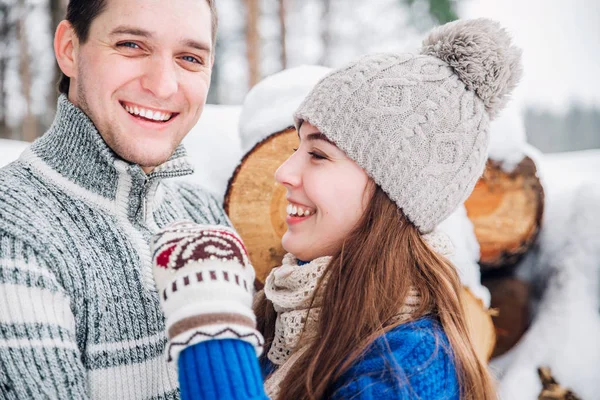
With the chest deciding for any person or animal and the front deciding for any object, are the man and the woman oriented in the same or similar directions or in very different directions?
very different directions

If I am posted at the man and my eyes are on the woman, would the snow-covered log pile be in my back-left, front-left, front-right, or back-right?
front-left

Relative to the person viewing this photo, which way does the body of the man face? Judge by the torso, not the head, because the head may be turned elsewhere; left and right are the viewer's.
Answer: facing the viewer and to the right of the viewer

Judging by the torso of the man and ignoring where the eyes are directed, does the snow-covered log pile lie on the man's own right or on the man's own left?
on the man's own left

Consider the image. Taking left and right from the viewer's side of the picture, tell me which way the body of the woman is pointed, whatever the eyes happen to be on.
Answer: facing to the left of the viewer

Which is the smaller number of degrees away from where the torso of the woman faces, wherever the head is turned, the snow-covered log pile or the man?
the man

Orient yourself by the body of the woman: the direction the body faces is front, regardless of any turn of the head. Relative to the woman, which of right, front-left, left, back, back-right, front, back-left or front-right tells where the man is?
front

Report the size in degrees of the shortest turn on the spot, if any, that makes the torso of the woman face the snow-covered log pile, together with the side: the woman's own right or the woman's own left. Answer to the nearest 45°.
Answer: approximately 135° to the woman's own right

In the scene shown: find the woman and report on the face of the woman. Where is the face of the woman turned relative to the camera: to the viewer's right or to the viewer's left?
to the viewer's left

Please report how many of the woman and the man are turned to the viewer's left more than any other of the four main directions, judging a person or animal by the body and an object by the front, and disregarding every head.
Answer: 1
